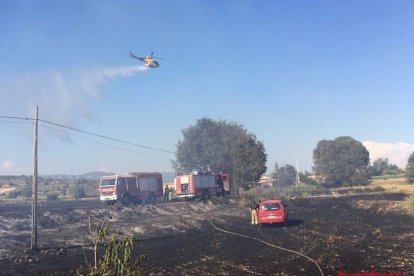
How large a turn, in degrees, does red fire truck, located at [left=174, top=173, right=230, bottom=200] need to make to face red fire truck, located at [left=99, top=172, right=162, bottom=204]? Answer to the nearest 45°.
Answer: approximately 180°

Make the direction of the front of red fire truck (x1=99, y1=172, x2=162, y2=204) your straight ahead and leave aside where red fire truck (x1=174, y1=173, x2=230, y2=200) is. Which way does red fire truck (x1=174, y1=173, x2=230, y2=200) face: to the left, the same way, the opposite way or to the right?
the opposite way

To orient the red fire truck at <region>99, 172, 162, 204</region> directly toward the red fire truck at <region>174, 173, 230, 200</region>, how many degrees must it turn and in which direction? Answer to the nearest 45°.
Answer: approximately 135° to its left

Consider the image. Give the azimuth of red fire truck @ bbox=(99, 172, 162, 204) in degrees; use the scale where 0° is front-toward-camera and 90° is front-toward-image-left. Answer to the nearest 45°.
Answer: approximately 45°

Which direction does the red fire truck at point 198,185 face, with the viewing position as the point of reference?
facing away from the viewer and to the right of the viewer
